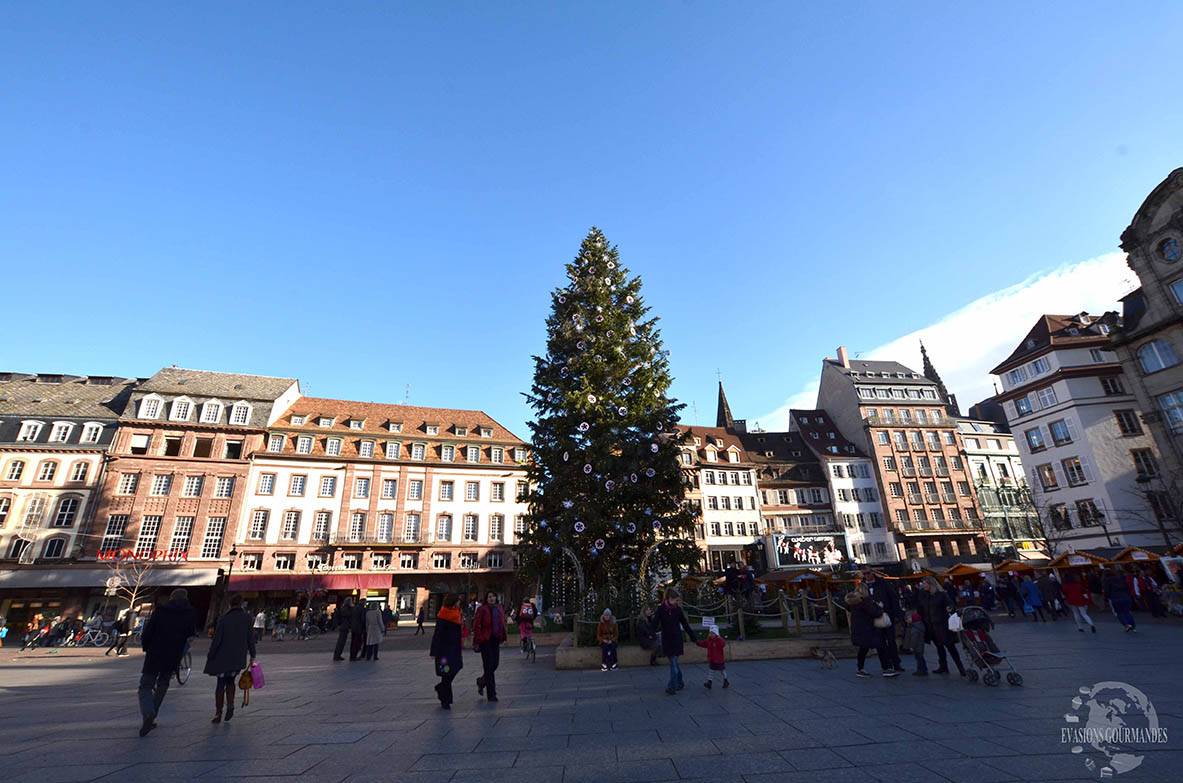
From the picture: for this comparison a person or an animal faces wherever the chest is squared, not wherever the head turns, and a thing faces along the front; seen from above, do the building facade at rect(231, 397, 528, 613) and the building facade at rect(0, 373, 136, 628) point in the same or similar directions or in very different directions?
same or similar directions

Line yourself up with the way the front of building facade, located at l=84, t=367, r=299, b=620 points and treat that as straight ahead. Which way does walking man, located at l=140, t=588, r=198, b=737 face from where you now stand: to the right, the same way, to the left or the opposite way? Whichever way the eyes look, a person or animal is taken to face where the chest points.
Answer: the opposite way

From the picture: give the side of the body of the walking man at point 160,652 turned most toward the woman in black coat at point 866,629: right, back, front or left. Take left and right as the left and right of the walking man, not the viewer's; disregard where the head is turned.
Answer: right

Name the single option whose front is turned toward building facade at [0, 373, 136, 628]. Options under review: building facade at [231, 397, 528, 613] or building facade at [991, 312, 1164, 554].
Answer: building facade at [991, 312, 1164, 554]

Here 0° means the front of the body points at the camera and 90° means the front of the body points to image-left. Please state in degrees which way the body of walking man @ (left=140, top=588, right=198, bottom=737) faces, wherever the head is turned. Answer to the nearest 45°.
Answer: approximately 180°

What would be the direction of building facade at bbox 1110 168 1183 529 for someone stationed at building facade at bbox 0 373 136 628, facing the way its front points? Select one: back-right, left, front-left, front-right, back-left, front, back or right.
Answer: front-left

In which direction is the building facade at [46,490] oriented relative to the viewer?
toward the camera

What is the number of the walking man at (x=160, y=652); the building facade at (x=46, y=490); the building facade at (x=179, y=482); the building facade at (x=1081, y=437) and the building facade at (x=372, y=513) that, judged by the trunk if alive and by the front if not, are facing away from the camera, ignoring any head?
1

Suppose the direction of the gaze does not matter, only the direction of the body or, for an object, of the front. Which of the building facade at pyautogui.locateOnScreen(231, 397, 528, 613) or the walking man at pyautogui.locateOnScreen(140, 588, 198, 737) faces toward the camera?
the building facade

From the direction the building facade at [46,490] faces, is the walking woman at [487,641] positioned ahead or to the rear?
ahead

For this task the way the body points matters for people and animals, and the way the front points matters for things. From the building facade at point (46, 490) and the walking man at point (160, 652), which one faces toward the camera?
the building facade

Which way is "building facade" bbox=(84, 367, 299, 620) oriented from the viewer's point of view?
toward the camera

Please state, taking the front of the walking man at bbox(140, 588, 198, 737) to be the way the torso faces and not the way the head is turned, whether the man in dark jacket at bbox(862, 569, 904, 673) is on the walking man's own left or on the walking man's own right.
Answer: on the walking man's own right

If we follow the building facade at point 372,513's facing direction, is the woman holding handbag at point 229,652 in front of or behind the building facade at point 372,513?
in front

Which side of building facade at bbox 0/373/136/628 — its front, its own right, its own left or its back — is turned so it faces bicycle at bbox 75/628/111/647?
front

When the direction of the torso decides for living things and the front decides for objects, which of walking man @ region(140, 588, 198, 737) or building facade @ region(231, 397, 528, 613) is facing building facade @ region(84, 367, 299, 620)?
the walking man
